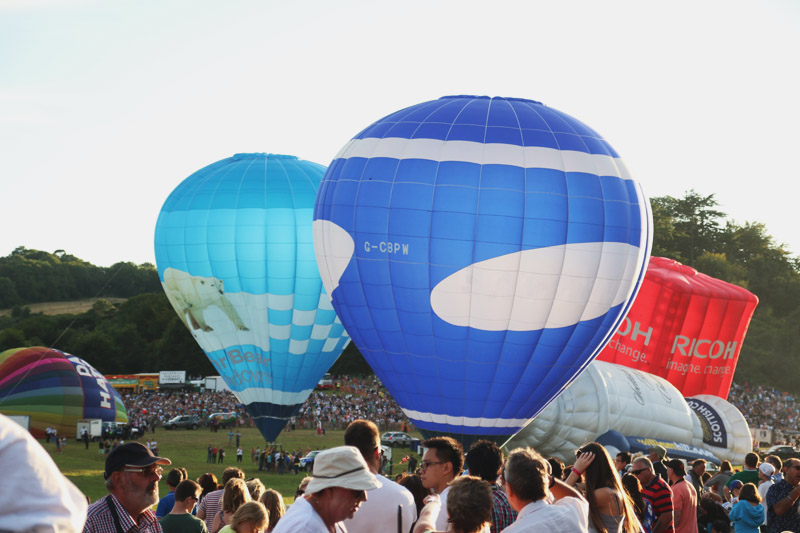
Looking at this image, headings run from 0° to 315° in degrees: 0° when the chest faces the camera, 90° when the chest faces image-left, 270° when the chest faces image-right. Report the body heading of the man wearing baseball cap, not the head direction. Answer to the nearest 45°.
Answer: approximately 315°

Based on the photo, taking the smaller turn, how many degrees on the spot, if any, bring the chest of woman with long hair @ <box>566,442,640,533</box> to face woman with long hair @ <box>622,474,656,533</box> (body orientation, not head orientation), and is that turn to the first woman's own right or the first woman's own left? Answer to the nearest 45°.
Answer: approximately 45° to the first woman's own right

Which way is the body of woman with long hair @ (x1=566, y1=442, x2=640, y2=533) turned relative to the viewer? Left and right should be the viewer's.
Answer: facing away from the viewer and to the left of the viewer

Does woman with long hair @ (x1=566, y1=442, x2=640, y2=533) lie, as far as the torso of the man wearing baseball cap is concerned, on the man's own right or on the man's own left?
on the man's own left

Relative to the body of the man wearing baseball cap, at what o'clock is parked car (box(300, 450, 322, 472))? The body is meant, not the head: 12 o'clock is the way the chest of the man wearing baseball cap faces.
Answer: The parked car is roughly at 8 o'clock from the man wearing baseball cap.

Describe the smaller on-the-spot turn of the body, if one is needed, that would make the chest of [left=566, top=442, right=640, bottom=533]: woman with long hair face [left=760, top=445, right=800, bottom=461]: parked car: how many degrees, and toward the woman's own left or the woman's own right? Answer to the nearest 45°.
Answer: approximately 45° to the woman's own right

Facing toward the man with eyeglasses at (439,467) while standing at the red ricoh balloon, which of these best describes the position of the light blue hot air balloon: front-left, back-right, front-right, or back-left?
front-right

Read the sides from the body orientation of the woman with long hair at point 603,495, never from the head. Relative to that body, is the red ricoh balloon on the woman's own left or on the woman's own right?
on the woman's own right

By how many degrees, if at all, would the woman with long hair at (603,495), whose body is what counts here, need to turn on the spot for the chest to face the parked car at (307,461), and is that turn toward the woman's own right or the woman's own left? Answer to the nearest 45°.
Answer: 0° — they already face it

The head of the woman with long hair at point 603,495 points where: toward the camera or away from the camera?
away from the camera

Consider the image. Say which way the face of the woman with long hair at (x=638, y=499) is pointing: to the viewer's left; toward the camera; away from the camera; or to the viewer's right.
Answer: away from the camera

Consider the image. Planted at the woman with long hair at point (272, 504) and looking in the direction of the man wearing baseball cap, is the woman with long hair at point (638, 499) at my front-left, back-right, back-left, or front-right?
back-left

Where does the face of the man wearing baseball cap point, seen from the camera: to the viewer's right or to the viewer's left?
to the viewer's right

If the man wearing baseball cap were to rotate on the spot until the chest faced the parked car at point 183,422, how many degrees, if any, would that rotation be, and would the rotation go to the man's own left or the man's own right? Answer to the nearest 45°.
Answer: approximately 135° to the man's own left

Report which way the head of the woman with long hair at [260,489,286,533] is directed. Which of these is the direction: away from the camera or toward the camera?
away from the camera

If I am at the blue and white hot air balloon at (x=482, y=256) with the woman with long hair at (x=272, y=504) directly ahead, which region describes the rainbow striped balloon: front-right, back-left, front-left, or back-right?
back-right

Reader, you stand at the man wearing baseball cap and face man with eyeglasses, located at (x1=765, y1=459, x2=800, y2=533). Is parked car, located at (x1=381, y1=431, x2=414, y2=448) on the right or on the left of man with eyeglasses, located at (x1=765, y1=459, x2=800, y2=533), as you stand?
left

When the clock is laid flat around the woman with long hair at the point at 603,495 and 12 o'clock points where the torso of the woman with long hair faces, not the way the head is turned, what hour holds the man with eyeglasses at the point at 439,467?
The man with eyeglasses is roughly at 10 o'clock from the woman with long hair.
